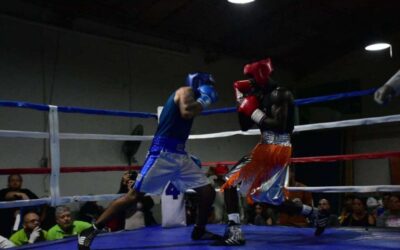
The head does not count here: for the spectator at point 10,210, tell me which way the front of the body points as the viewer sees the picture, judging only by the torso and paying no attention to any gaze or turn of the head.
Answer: toward the camera

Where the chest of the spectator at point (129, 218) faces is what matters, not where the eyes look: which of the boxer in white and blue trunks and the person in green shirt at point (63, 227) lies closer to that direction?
the boxer in white and blue trunks

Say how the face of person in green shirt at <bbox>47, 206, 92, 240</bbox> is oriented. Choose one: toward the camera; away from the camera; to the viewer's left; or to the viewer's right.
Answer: toward the camera

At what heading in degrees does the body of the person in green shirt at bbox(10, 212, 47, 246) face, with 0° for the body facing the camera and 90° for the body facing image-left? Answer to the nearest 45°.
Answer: approximately 315°

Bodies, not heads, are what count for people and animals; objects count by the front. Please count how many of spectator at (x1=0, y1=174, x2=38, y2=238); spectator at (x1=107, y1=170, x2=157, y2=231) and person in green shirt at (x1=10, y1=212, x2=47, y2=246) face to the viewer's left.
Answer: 0

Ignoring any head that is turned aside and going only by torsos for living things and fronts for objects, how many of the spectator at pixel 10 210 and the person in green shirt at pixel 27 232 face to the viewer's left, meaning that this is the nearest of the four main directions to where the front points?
0

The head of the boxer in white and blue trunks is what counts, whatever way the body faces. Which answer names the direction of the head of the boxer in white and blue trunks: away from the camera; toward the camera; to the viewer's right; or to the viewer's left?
to the viewer's right

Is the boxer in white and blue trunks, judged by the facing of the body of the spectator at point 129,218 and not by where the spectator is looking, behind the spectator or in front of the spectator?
in front

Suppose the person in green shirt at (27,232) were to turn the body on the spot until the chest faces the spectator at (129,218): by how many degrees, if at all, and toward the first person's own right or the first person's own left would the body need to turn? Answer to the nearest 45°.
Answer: approximately 45° to the first person's own left

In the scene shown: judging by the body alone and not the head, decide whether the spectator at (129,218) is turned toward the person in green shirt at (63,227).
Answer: no

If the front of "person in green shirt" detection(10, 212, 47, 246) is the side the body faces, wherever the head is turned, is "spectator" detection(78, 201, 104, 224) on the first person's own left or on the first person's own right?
on the first person's own left

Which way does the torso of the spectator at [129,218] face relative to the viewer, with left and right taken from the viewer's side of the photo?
facing the viewer and to the right of the viewer

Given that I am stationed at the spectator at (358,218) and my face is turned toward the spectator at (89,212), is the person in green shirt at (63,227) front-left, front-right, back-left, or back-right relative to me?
front-left

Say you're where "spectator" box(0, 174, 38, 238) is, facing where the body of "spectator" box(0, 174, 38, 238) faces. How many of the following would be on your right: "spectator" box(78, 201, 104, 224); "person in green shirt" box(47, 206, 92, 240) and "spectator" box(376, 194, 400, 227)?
0

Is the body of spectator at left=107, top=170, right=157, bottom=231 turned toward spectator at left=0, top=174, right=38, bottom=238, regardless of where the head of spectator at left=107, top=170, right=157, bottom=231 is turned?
no
